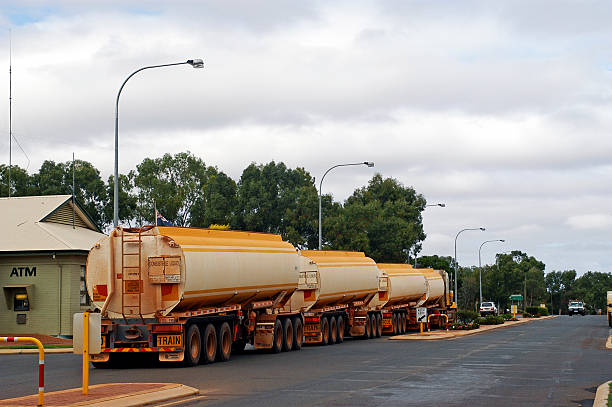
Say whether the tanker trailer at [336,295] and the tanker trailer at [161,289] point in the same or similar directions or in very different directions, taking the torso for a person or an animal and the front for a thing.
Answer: same or similar directions

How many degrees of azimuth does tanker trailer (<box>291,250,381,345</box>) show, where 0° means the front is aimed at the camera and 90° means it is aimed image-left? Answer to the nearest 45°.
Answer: approximately 225°

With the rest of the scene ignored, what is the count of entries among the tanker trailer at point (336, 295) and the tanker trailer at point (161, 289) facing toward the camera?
0

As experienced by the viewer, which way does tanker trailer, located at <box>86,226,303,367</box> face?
facing away from the viewer and to the right of the viewer

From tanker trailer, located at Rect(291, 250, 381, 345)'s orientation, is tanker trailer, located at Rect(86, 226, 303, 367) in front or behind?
behind

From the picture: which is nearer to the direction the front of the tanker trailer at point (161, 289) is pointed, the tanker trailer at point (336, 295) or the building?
the tanker trailer

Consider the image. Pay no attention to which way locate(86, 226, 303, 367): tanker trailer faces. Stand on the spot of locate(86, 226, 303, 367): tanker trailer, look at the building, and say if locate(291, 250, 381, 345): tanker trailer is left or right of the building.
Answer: right

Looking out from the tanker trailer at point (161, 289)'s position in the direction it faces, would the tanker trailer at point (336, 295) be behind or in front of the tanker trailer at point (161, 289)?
in front

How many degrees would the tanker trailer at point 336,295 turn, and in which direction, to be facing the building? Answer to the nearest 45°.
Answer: approximately 135° to its left
